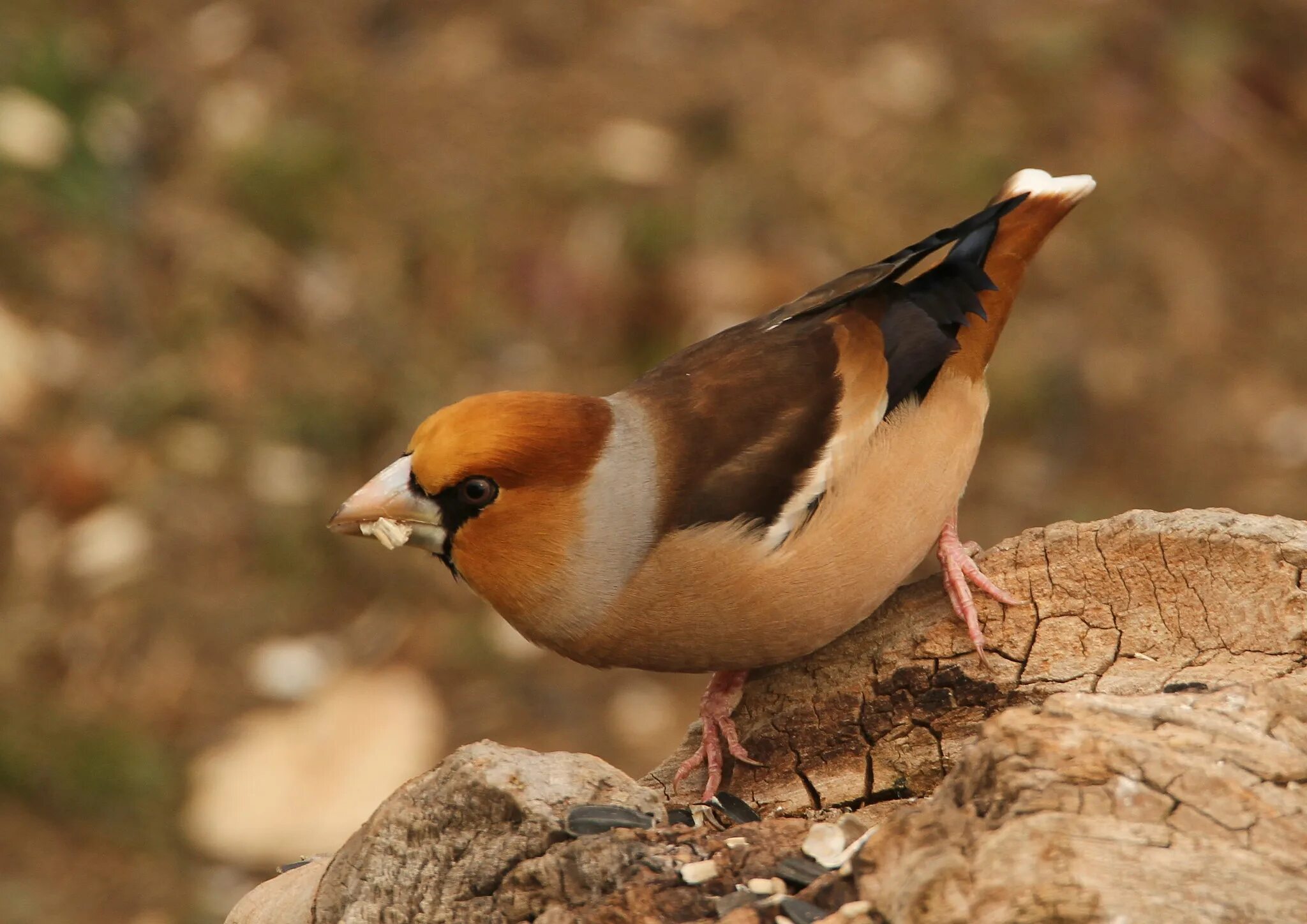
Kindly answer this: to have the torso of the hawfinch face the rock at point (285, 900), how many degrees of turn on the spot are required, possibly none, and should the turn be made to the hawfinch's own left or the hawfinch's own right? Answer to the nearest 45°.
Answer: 0° — it already faces it

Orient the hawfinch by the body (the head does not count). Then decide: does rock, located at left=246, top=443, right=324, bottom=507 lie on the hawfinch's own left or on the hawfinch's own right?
on the hawfinch's own right

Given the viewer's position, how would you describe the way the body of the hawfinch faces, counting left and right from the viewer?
facing to the left of the viewer
